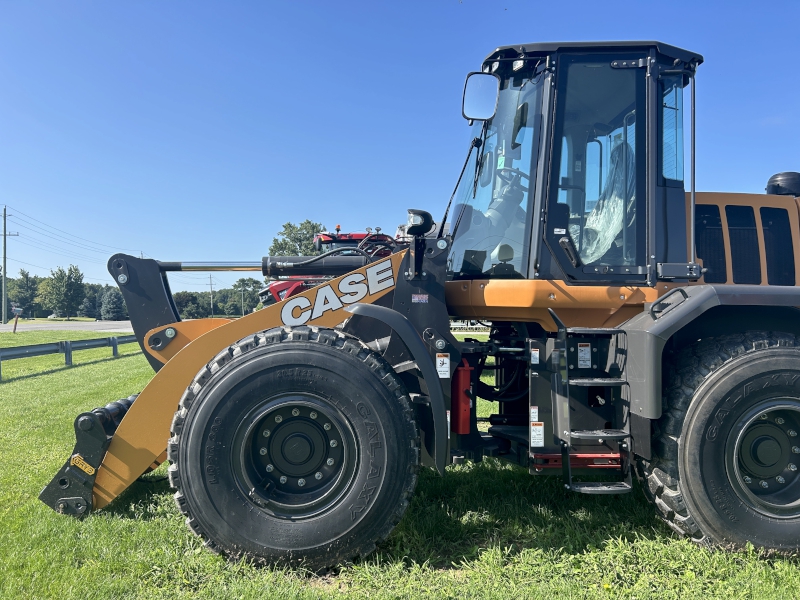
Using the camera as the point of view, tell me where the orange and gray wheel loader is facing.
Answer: facing to the left of the viewer

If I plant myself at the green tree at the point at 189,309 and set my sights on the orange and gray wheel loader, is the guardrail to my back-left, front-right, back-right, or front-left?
front-right

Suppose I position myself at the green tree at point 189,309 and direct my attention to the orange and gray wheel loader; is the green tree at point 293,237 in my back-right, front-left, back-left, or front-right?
front-left

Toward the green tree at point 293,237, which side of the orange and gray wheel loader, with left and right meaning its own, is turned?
right

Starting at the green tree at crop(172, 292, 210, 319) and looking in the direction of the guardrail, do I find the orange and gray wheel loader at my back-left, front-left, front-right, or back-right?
front-left

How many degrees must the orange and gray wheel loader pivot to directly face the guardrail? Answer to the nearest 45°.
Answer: approximately 45° to its right

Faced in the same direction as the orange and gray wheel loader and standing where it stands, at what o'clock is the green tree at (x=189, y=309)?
The green tree is roughly at 2 o'clock from the orange and gray wheel loader.
